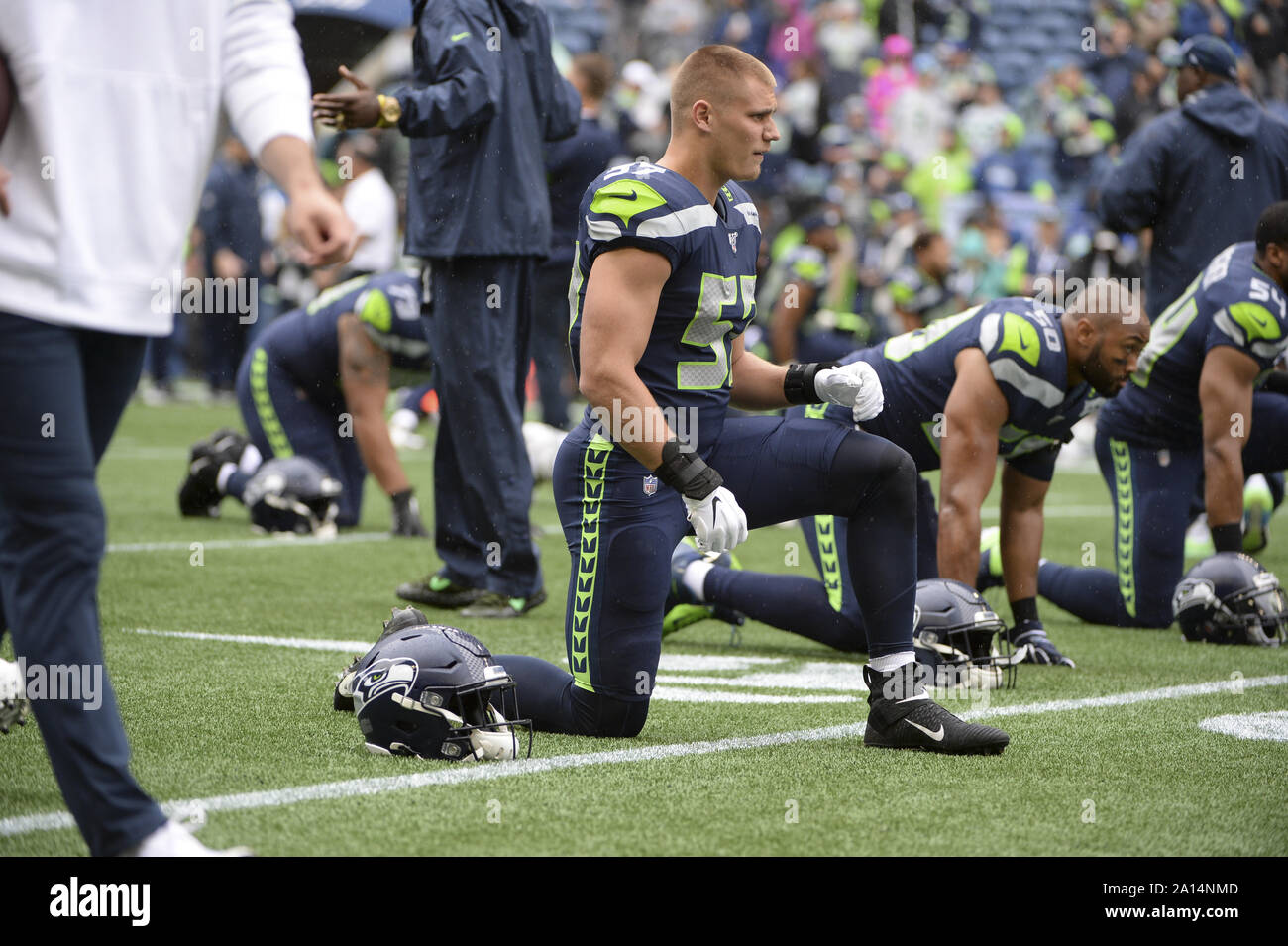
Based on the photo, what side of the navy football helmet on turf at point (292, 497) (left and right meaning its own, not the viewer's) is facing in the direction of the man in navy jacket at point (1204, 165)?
front

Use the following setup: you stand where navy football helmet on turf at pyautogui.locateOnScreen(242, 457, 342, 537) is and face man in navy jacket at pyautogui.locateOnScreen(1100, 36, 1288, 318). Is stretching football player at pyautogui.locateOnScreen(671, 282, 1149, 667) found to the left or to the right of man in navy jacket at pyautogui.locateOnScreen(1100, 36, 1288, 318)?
right

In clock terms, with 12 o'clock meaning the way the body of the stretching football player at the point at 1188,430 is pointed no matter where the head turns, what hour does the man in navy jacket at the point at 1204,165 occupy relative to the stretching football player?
The man in navy jacket is roughly at 9 o'clock from the stretching football player.

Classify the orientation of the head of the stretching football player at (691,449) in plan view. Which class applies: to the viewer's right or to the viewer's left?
to the viewer's right

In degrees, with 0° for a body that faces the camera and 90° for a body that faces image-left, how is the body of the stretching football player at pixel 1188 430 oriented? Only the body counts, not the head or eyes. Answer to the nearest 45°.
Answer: approximately 270°

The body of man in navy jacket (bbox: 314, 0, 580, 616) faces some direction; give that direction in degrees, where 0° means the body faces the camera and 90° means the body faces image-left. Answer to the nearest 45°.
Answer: approximately 135°

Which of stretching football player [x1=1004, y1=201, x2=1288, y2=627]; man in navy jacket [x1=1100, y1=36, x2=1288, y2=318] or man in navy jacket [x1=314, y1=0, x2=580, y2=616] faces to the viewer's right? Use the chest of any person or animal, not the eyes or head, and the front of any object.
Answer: the stretching football player

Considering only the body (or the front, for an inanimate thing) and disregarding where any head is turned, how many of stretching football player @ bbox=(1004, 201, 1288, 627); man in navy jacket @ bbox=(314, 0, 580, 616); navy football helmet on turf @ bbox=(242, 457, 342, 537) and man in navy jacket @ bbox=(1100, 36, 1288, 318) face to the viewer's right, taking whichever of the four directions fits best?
2

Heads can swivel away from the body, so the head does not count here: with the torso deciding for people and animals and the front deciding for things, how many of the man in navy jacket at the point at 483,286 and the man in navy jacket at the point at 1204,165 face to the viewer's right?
0
